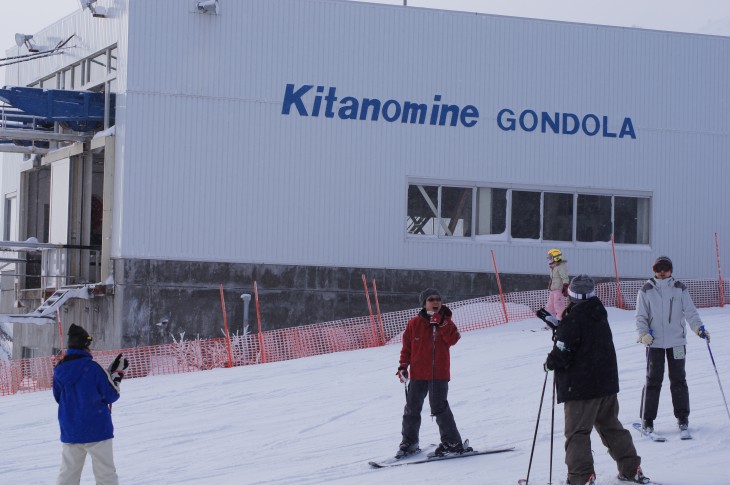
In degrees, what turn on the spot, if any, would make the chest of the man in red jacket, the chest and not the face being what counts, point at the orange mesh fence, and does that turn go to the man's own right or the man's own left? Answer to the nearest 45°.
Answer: approximately 135° to the man's own left

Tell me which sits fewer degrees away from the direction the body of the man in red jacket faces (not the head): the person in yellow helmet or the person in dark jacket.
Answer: the person in dark jacket

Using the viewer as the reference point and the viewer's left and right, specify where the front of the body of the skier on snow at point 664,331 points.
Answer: facing the viewer

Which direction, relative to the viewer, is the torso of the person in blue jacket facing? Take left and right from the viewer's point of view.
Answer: facing away from the viewer and to the right of the viewer

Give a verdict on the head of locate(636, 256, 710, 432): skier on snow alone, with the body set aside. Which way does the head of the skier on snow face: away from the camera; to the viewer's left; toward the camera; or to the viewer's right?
toward the camera

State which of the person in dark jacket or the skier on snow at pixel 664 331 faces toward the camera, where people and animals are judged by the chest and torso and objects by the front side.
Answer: the skier on snow

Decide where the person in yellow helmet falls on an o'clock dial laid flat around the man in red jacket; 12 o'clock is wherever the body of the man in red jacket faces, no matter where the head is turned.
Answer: The person in yellow helmet is roughly at 8 o'clock from the man in red jacket.

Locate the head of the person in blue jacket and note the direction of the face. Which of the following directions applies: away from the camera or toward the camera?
away from the camera

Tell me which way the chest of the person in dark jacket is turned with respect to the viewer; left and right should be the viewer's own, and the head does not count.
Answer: facing away from the viewer and to the left of the viewer

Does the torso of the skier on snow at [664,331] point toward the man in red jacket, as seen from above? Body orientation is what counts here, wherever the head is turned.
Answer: no

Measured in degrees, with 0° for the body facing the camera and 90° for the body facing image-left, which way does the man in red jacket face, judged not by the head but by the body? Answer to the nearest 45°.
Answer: approximately 315°

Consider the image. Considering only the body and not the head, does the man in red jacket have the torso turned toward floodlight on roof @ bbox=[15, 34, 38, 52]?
no
